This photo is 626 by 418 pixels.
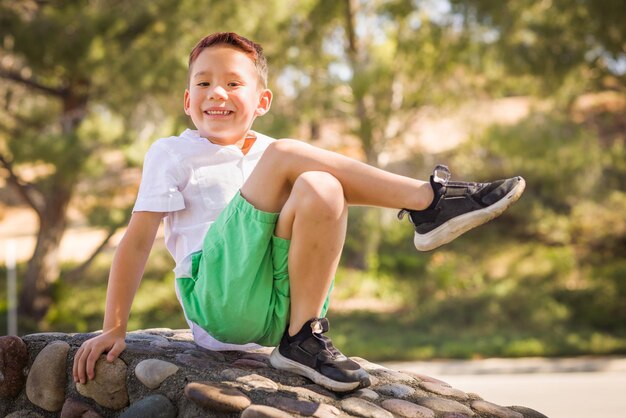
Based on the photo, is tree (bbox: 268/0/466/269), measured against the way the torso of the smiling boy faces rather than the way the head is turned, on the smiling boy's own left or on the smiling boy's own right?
on the smiling boy's own left

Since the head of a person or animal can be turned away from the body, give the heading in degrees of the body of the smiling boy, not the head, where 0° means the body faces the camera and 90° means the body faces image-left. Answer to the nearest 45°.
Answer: approximately 315°
